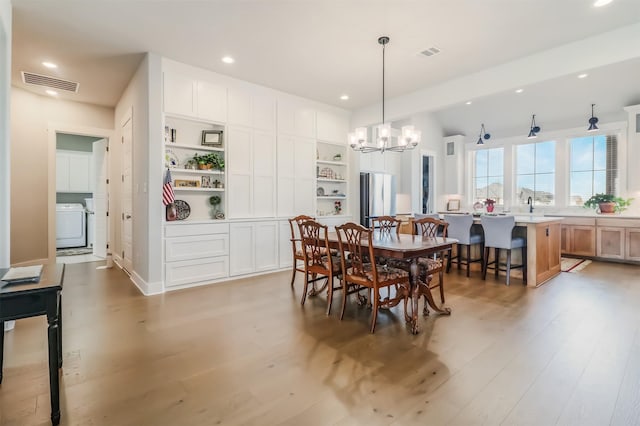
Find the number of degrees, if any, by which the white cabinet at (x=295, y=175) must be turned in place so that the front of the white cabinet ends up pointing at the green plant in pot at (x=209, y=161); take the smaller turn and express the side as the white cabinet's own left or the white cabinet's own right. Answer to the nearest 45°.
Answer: approximately 90° to the white cabinet's own right

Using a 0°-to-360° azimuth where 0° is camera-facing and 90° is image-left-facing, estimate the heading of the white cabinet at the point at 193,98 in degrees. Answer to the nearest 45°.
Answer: approximately 315°

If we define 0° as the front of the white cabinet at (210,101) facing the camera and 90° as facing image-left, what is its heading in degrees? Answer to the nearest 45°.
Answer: approximately 315°
